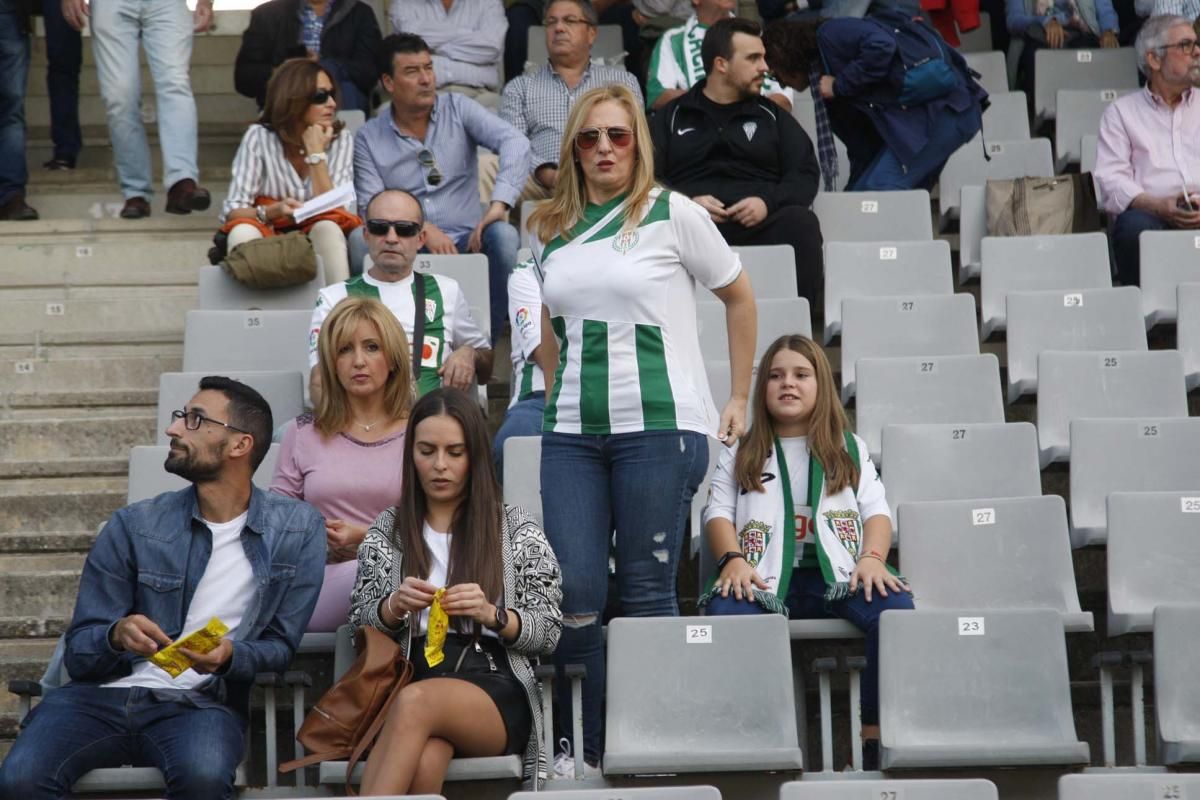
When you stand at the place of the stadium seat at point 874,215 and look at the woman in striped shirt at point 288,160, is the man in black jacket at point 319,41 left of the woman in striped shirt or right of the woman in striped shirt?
right

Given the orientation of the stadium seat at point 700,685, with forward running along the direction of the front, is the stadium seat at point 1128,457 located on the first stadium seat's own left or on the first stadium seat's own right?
on the first stadium seat's own left

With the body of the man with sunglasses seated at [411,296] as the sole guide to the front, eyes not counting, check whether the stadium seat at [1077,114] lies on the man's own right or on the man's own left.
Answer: on the man's own left

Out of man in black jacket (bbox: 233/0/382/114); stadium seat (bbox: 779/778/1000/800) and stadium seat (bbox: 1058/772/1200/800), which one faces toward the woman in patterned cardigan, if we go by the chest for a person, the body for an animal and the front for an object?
the man in black jacket

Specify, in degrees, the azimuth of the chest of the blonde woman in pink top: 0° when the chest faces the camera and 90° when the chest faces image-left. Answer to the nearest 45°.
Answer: approximately 0°

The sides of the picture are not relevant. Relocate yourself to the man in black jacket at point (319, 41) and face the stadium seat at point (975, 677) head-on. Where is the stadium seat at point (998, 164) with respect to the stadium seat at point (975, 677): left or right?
left
